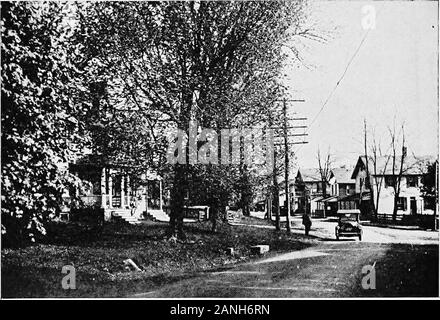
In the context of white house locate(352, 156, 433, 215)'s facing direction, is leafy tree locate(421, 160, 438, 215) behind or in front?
in front

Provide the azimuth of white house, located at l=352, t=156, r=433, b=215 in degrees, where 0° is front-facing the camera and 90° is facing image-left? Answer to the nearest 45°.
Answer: approximately 0°

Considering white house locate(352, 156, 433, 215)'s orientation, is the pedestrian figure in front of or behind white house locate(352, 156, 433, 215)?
in front

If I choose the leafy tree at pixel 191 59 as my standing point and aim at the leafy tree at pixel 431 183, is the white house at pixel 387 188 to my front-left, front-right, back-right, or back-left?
front-left

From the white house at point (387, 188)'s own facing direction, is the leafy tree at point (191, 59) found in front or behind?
in front

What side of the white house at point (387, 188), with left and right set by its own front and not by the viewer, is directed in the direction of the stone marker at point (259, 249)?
front
